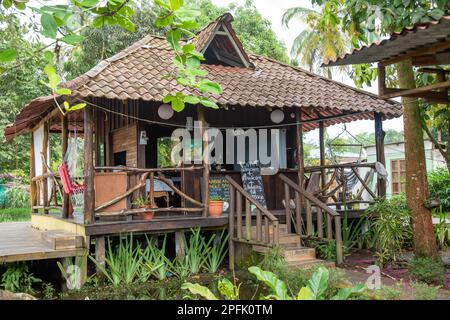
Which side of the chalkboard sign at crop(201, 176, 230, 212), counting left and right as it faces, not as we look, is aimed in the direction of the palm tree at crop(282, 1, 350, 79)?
back

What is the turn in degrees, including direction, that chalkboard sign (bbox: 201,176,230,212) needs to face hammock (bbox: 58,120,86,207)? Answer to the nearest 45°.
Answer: approximately 90° to its right

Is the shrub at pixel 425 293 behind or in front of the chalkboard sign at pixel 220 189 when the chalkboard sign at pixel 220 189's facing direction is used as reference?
in front

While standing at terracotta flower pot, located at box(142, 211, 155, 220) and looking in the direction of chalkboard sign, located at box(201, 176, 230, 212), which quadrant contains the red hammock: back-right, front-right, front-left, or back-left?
back-left

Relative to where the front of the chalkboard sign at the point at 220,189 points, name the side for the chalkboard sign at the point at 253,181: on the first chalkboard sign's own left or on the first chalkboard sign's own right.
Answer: on the first chalkboard sign's own left

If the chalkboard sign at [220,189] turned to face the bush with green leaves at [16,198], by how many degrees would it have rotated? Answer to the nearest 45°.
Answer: approximately 135° to its right

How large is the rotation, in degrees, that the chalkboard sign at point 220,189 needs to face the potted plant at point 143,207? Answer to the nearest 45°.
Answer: approximately 45° to its right

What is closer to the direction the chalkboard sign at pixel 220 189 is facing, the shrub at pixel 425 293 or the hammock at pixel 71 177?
the shrub

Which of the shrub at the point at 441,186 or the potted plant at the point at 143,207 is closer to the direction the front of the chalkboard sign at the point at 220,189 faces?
the potted plant

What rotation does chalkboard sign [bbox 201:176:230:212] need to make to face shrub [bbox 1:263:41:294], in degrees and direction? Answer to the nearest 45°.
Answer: approximately 45° to its right

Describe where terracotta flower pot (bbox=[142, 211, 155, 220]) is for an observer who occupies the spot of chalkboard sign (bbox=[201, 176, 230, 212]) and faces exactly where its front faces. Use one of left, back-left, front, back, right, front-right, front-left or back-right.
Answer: front-right

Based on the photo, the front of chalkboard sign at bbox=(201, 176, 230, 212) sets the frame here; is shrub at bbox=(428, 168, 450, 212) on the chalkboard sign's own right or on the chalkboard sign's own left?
on the chalkboard sign's own left

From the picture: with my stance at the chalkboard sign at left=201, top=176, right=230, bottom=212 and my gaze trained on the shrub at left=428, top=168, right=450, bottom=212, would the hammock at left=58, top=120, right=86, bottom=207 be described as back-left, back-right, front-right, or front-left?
back-left

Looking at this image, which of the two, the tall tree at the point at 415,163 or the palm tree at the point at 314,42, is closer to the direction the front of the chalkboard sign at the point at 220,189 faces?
the tall tree

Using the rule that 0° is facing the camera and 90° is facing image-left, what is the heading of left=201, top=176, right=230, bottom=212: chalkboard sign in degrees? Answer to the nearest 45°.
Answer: approximately 0°
